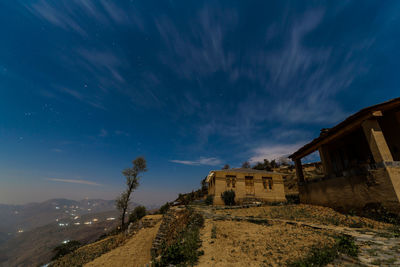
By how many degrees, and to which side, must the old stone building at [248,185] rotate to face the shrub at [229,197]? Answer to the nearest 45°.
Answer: approximately 45° to its right

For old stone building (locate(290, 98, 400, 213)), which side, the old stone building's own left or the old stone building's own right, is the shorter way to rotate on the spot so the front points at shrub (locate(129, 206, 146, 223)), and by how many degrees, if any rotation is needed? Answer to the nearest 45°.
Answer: approximately 45° to the old stone building's own right

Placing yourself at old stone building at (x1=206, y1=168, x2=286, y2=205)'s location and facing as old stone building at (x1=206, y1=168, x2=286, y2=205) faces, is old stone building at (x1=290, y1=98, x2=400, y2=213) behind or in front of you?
in front

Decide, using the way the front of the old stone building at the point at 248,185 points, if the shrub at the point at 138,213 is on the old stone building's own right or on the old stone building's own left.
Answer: on the old stone building's own right

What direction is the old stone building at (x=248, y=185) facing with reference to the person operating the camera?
facing the viewer

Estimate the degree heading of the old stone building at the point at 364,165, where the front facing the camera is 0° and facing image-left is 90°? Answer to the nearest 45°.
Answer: approximately 45°

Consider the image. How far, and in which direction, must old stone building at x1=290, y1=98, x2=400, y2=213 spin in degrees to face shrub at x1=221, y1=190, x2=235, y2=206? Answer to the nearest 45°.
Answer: approximately 45° to its right

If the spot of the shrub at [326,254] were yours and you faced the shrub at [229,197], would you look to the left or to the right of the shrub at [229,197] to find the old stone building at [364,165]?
right

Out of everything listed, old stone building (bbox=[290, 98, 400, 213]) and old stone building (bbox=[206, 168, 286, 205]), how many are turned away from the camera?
0

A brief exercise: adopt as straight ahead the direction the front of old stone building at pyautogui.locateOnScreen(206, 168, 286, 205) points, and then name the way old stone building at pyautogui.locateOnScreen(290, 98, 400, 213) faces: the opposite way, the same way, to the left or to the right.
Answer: to the right

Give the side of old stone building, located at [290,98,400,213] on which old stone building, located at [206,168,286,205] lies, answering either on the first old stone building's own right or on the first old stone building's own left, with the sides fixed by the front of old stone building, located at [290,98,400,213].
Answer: on the first old stone building's own right
